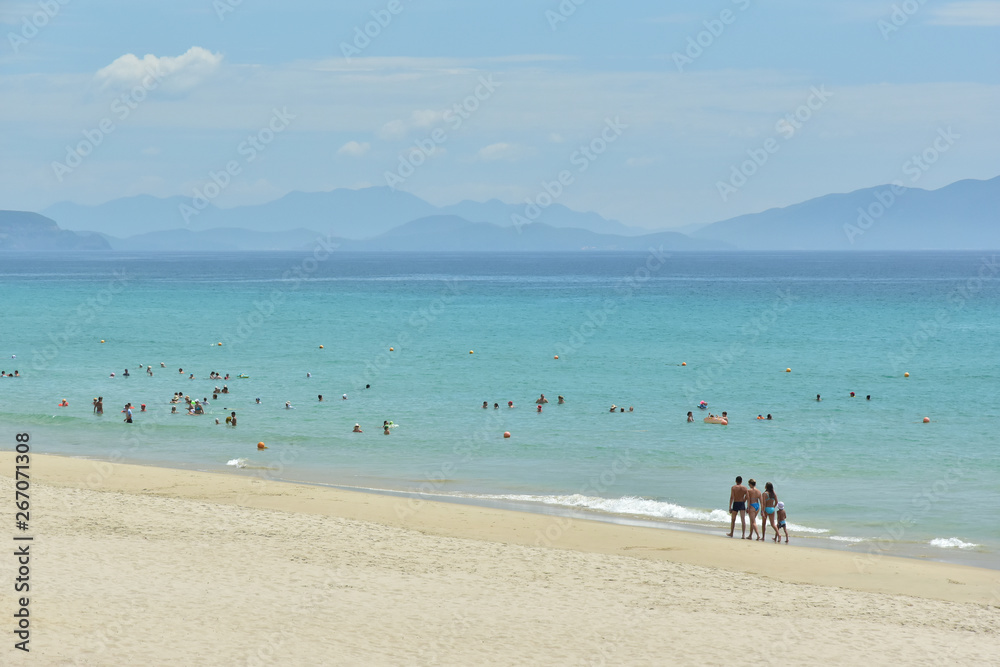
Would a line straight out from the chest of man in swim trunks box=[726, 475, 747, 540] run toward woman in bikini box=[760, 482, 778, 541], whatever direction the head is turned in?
no
